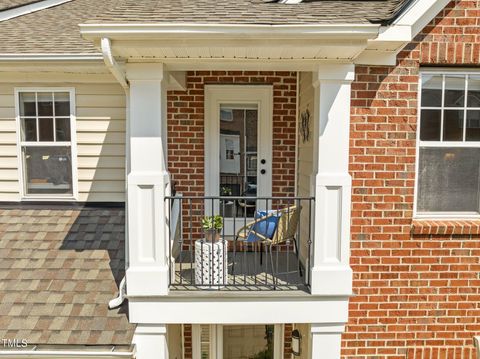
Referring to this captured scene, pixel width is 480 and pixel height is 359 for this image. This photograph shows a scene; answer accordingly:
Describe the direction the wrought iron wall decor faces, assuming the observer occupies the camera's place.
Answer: facing to the left of the viewer

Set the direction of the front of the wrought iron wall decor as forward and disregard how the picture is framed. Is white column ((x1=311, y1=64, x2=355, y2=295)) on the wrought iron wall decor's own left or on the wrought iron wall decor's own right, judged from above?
on the wrought iron wall decor's own left

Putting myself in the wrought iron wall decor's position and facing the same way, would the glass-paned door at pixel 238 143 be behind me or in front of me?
in front

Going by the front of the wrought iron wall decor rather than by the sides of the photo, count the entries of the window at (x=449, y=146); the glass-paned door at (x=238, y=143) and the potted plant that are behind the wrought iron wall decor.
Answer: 1

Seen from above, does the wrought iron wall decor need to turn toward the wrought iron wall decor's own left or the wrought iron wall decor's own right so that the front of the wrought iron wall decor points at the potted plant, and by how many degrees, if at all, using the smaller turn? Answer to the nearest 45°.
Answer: approximately 45° to the wrought iron wall decor's own left
